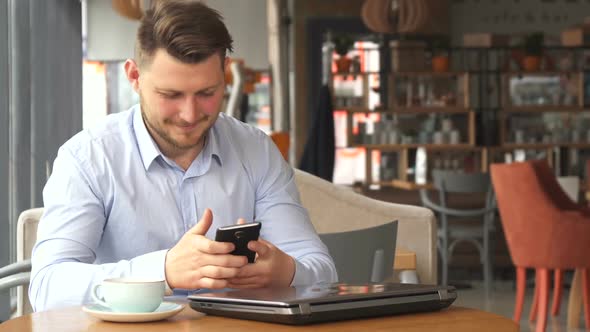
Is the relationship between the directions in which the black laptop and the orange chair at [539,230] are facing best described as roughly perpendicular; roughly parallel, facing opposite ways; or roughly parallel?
roughly perpendicular

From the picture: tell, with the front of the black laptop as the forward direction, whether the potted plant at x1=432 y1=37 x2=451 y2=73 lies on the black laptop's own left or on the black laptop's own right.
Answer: on the black laptop's own right

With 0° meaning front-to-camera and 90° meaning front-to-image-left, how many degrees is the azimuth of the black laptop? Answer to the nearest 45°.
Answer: approximately 135°

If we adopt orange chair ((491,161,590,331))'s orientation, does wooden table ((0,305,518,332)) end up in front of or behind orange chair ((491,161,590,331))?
behind

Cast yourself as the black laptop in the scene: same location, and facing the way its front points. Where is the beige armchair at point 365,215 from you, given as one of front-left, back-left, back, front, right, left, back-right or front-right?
front-right

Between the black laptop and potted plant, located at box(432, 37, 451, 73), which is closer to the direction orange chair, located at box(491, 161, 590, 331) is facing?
the potted plant

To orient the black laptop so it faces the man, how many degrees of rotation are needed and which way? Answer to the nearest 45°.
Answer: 0° — it already faces them

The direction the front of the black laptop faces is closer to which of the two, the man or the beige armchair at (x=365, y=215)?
the man
